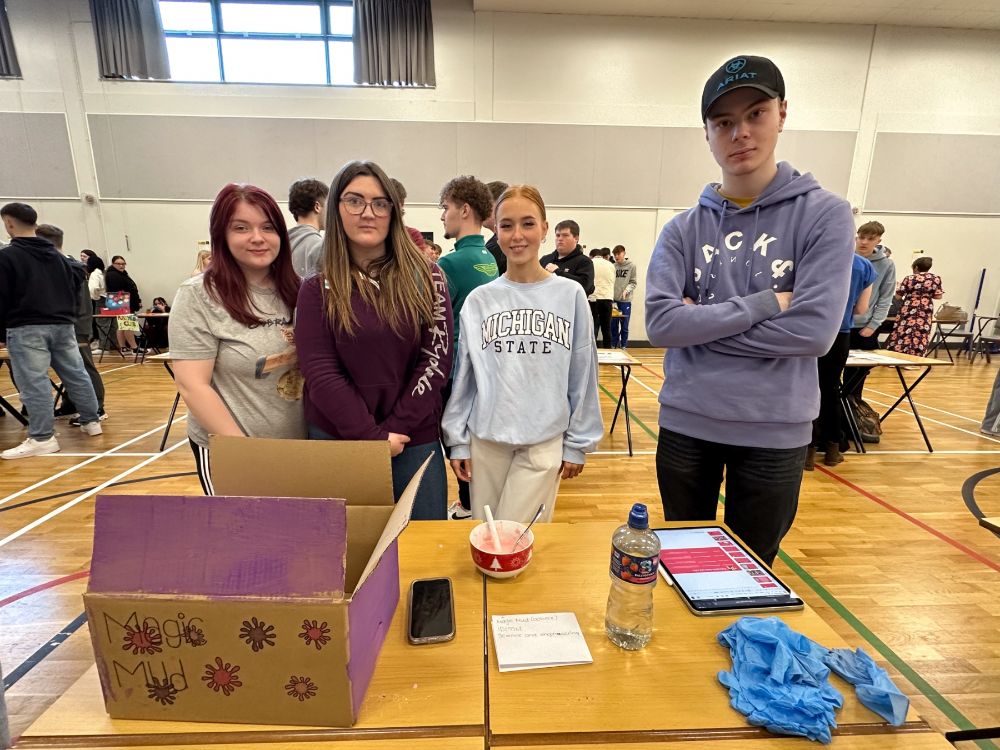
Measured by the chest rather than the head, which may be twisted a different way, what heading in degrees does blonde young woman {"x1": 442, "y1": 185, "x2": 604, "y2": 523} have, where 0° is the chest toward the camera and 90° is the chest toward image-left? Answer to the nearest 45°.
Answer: approximately 0°

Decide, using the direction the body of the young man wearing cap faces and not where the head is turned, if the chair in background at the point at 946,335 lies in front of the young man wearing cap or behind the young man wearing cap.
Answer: behind

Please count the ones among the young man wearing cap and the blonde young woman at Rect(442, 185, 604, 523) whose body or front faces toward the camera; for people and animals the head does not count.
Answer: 2

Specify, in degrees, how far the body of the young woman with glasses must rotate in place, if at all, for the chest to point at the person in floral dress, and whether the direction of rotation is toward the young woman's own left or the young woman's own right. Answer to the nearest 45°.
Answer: approximately 135° to the young woman's own left

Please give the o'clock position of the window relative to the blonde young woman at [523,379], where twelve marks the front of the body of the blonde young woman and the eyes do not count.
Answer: The window is roughly at 5 o'clock from the blonde young woman.

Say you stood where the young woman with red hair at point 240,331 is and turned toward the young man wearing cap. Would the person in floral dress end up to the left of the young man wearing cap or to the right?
left

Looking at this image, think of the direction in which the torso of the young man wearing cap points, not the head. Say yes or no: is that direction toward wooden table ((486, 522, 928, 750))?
yes
